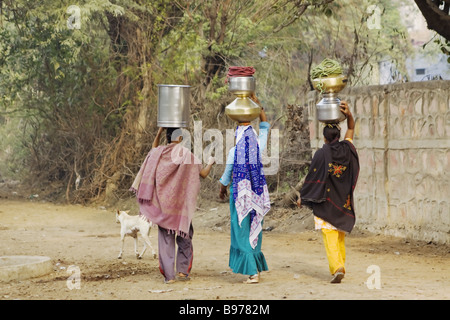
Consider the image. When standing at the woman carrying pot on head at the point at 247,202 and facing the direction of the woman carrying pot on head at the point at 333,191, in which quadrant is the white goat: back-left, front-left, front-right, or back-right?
back-left

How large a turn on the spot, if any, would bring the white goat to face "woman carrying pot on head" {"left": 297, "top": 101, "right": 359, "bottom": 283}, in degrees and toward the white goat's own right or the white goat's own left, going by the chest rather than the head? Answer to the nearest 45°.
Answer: approximately 135° to the white goat's own left

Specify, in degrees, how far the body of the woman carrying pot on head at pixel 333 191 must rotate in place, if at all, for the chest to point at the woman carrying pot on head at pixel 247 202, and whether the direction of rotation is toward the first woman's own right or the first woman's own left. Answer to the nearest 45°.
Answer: approximately 90° to the first woman's own left

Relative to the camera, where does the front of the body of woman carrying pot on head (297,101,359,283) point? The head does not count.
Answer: away from the camera

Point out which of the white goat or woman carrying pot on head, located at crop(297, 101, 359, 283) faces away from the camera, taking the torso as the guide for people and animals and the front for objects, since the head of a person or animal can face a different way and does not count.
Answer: the woman carrying pot on head

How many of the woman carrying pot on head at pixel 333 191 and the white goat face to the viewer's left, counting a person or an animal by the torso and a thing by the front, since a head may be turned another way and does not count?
1

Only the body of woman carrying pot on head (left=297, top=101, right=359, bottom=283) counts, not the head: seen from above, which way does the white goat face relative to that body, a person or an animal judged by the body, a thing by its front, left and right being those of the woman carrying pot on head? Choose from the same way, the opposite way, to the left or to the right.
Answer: to the left

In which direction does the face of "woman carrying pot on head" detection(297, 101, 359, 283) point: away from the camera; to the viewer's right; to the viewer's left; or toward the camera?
away from the camera

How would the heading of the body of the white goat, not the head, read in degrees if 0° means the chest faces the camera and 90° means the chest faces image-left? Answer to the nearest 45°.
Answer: approximately 90°
